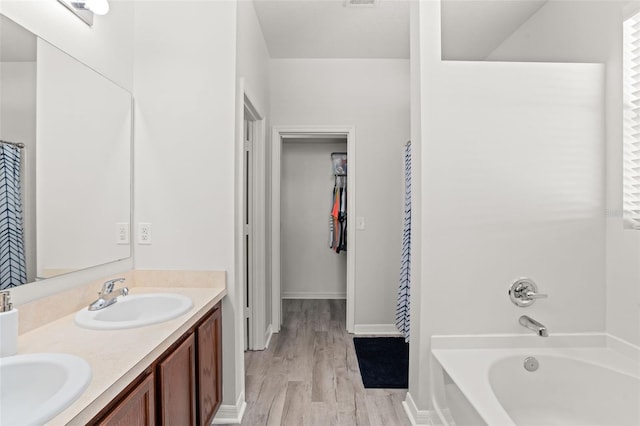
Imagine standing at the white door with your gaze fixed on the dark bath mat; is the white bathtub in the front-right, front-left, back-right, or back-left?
front-right

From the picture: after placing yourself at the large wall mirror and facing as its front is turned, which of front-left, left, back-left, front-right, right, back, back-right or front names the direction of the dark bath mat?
front-left

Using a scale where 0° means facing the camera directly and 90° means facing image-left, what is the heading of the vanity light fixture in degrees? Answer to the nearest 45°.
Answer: approximately 315°

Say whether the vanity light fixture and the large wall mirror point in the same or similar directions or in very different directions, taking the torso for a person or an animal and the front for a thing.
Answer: same or similar directions

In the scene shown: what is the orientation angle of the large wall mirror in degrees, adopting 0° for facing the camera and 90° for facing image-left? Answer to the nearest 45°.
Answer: approximately 315°

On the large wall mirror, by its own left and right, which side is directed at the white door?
left

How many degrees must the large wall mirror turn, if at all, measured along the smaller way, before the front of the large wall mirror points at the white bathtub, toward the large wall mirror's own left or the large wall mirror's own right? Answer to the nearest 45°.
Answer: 0° — it already faces it

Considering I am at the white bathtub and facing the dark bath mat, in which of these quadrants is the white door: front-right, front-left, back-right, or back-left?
front-left
